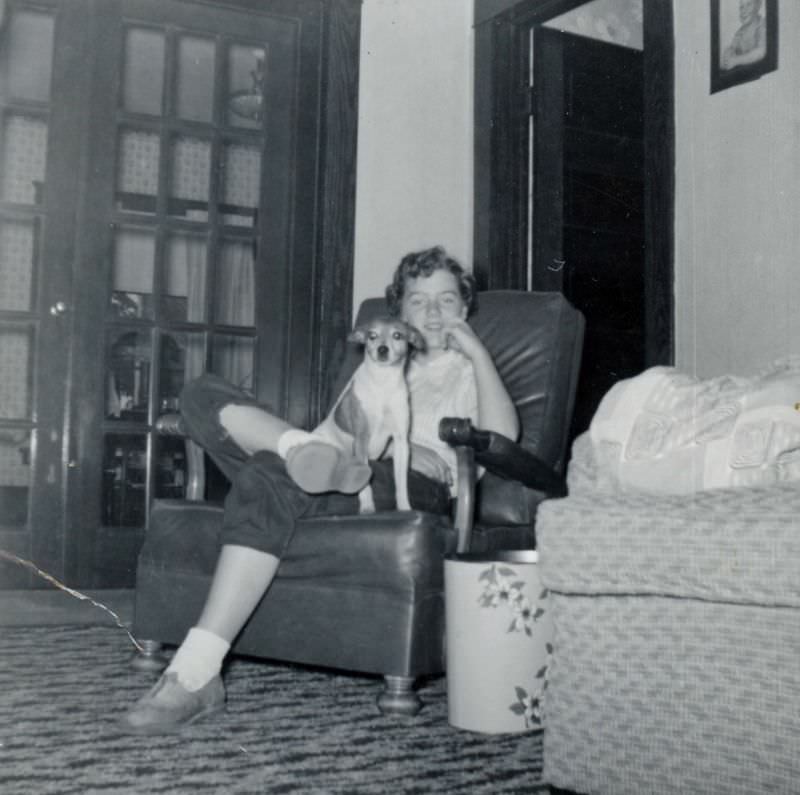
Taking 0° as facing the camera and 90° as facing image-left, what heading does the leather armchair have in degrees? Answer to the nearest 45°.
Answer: approximately 45°

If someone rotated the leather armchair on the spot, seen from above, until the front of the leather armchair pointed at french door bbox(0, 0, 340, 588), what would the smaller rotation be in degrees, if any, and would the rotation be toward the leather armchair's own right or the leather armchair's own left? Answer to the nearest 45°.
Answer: approximately 90° to the leather armchair's own right

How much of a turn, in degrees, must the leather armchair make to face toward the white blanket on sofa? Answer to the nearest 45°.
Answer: approximately 90° to its left

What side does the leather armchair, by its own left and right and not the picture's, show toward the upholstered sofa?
left
